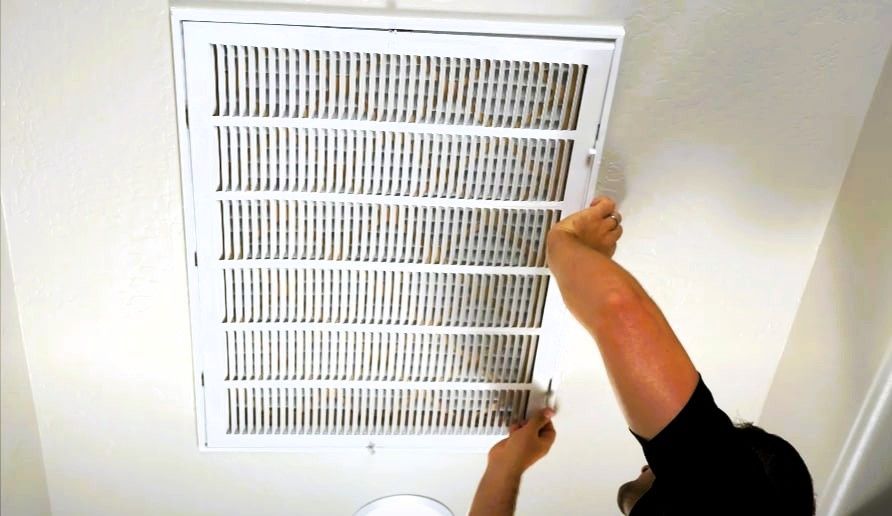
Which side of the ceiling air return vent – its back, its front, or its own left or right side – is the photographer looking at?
front
